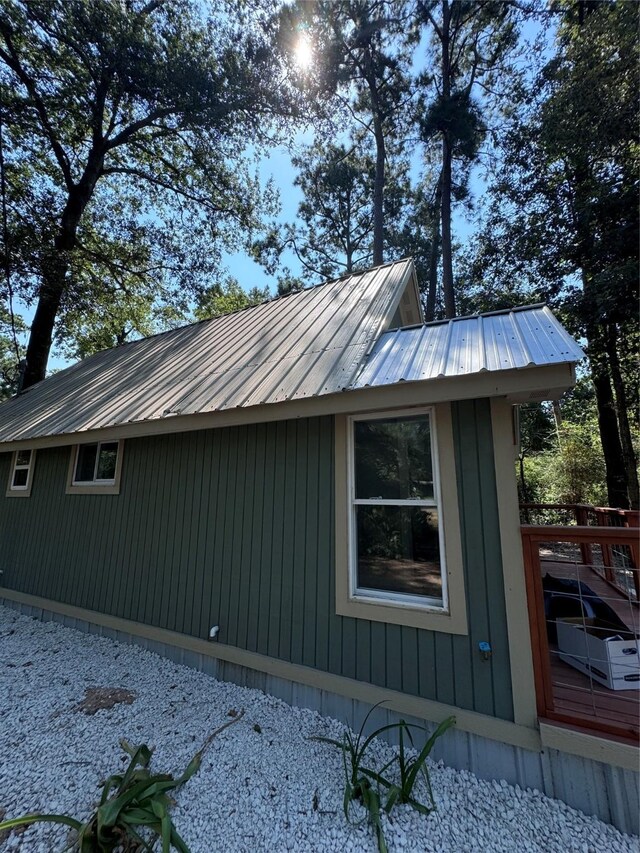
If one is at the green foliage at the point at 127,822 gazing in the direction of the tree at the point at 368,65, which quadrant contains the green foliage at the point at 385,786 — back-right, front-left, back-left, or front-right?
front-right

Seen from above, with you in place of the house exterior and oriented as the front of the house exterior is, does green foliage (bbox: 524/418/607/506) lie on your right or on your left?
on your left

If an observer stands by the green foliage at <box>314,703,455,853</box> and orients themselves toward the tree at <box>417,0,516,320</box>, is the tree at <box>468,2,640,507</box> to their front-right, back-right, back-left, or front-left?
front-right

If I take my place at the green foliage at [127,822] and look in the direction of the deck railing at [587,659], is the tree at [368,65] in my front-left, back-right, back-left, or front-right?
front-left
